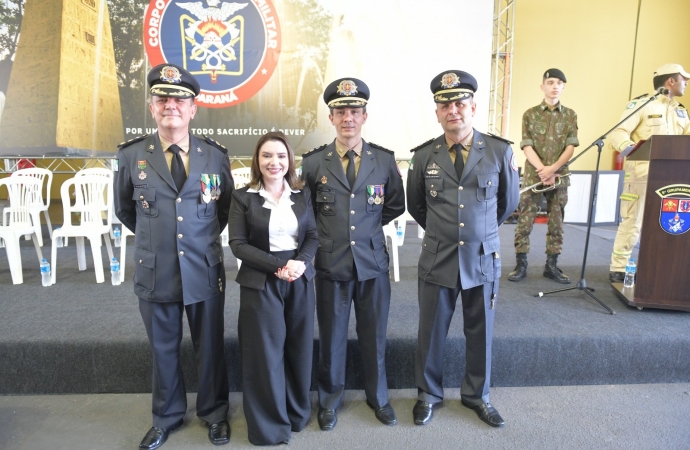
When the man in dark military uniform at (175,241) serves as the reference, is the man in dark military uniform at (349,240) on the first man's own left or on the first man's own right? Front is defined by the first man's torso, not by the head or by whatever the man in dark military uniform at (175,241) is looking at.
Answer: on the first man's own left

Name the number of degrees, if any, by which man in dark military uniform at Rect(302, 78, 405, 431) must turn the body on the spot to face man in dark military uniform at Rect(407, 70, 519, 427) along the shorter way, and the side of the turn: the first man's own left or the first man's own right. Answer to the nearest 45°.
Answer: approximately 90° to the first man's own left

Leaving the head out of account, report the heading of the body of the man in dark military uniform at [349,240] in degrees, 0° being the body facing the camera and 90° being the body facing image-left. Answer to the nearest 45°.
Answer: approximately 0°

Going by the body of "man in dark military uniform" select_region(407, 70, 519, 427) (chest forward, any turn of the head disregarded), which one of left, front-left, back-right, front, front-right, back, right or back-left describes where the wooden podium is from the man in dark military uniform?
back-left

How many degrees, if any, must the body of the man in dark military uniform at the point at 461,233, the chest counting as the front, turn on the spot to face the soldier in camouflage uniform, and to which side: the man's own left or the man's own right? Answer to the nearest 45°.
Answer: approximately 180°
